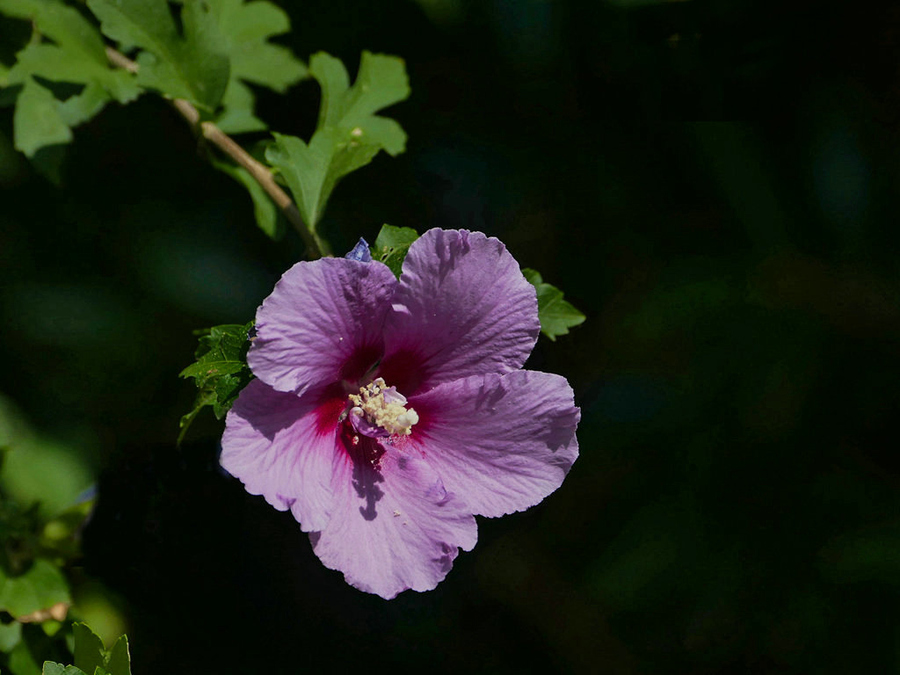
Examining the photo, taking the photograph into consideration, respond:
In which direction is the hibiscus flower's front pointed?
toward the camera

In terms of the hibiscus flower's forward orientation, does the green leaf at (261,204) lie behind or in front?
behind
